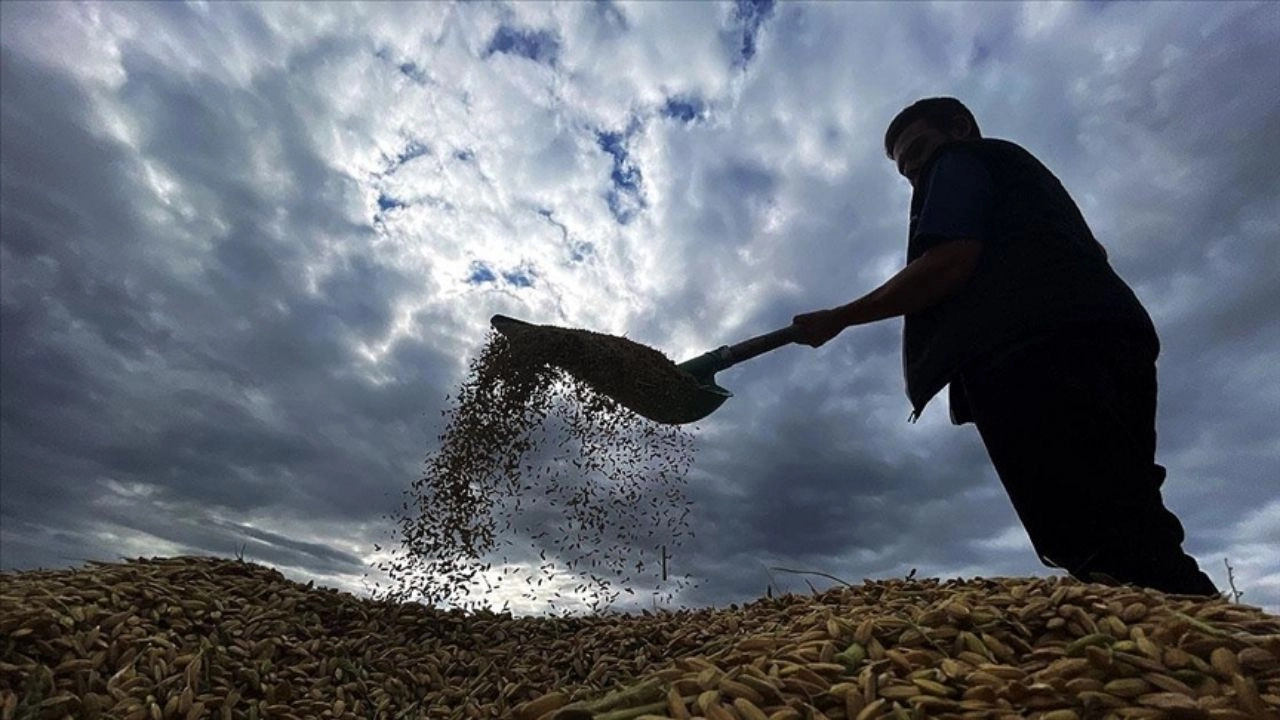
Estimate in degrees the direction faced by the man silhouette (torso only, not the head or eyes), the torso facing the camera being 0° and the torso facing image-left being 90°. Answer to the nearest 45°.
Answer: approximately 90°
